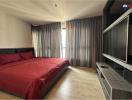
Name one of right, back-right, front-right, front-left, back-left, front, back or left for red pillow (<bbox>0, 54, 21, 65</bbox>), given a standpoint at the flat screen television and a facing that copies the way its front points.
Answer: front

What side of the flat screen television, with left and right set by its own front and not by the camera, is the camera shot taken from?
left

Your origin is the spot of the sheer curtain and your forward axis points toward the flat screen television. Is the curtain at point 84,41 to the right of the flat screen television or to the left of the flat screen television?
left

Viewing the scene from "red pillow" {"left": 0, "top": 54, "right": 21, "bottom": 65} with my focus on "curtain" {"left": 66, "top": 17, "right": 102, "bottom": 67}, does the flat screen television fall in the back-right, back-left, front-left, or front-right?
front-right

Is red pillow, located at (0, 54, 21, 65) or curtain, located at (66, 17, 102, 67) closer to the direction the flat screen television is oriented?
the red pillow

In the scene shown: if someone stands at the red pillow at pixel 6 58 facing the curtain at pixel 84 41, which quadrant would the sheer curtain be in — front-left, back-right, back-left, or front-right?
front-left

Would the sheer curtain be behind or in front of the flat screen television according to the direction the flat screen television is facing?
in front

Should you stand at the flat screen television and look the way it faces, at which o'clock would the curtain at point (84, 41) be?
The curtain is roughly at 2 o'clock from the flat screen television.

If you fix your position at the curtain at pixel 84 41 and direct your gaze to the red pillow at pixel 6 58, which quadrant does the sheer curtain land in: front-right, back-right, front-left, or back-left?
front-right
